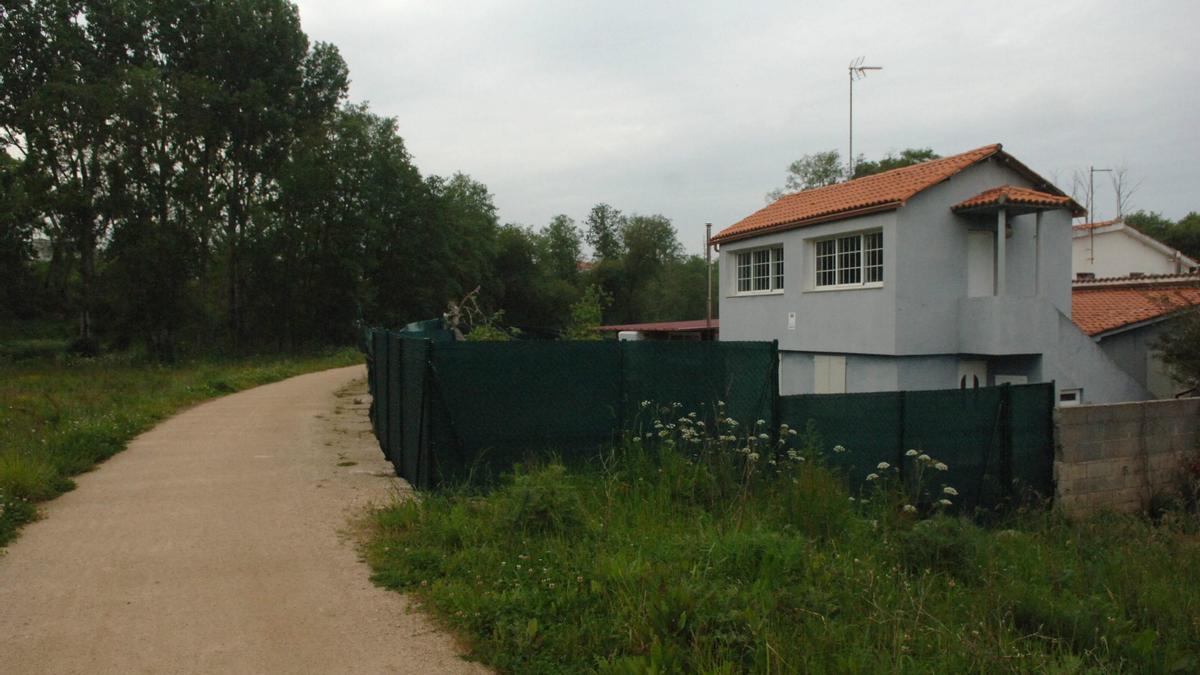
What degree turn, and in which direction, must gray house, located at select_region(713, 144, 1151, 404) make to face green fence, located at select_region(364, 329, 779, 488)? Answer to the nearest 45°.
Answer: approximately 45° to its right

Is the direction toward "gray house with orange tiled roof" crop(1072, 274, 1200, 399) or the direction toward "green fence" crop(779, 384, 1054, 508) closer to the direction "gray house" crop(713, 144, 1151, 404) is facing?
the green fence

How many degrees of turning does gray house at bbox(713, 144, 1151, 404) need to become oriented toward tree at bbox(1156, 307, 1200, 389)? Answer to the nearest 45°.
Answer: approximately 45° to its left

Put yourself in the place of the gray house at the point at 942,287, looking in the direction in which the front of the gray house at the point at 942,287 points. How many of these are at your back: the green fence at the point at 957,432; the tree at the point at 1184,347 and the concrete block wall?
0

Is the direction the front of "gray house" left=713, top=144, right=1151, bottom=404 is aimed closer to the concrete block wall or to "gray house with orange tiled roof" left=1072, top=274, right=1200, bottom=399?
the concrete block wall

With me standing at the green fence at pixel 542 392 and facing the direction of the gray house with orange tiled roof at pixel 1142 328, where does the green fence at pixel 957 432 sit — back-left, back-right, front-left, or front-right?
front-right

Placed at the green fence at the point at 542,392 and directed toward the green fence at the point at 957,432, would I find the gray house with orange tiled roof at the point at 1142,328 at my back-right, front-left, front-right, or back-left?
front-left

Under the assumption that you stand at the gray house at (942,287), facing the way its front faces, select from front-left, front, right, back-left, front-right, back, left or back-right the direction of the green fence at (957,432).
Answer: front-right

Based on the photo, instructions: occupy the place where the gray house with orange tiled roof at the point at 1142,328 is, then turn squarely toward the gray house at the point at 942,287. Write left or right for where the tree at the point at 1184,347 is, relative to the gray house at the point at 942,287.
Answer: left

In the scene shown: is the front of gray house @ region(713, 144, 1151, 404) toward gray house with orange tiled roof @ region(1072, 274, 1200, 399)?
no

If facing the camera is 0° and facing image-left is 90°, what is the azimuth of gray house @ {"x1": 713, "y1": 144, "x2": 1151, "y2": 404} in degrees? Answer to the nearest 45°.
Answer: approximately 315°

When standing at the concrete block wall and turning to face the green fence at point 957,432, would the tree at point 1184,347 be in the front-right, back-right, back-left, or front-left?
back-right
